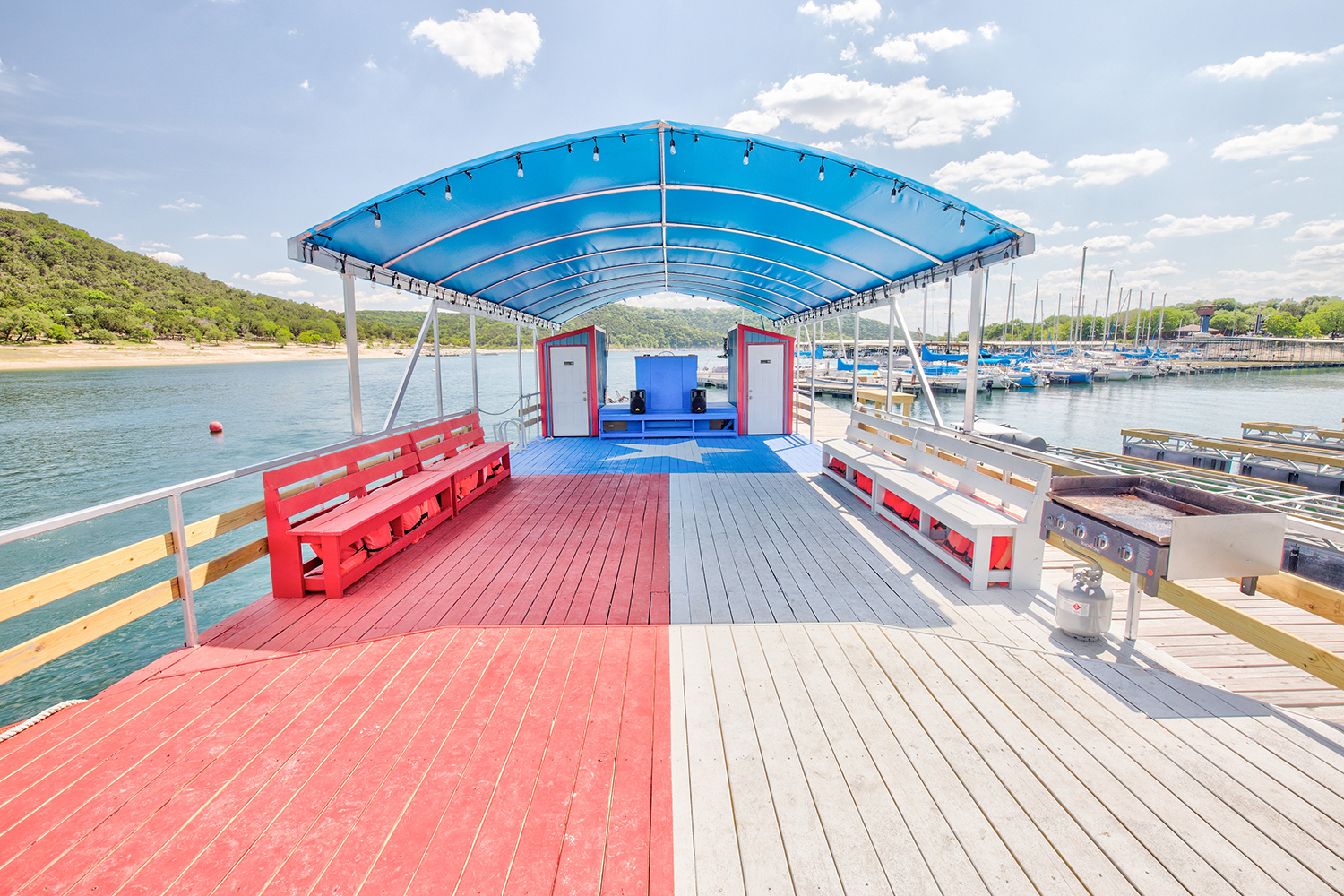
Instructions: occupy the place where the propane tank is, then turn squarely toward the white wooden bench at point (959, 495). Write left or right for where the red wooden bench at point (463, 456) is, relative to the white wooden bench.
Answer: left

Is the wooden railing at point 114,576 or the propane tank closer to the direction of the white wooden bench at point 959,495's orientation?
the wooden railing

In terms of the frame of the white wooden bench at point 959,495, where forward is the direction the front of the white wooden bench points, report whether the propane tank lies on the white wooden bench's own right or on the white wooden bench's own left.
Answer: on the white wooden bench's own left

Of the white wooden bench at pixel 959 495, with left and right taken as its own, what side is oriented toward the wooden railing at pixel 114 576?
front

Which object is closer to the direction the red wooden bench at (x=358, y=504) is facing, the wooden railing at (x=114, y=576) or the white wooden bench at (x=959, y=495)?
the white wooden bench

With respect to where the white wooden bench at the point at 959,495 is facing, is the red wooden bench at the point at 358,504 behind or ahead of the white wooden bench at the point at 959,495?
ahead

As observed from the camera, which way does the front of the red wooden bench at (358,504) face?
facing the viewer and to the right of the viewer

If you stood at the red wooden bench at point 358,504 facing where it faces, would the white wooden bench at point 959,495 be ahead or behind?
ahead

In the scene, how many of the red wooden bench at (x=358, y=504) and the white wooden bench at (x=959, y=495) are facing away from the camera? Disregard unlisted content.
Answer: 0

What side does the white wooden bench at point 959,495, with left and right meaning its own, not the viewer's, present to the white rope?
front

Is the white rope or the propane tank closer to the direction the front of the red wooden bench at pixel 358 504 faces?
the propane tank

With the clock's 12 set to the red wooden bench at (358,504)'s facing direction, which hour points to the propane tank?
The propane tank is roughly at 12 o'clock from the red wooden bench.

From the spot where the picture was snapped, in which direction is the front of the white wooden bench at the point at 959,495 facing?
facing the viewer and to the left of the viewer
